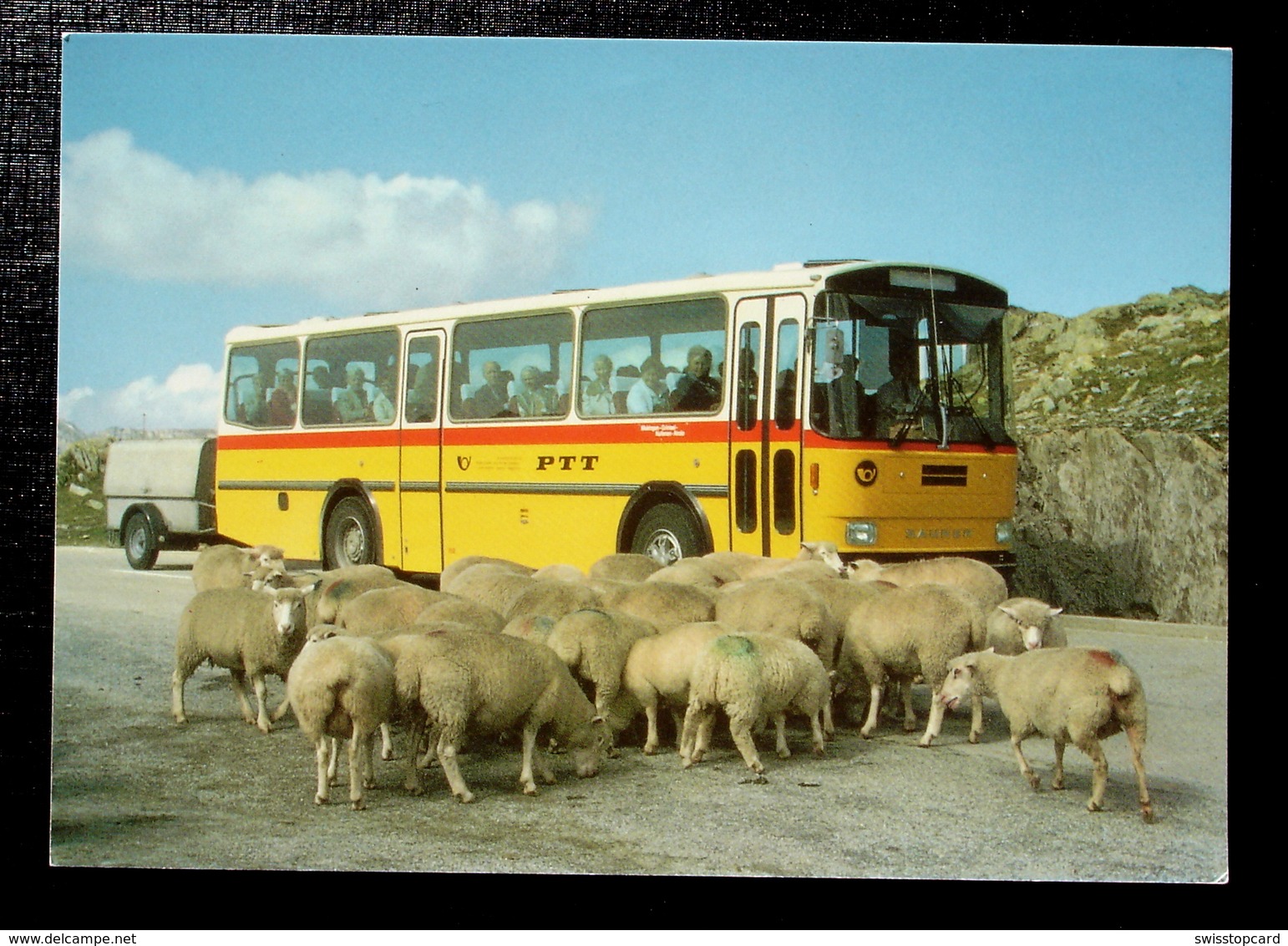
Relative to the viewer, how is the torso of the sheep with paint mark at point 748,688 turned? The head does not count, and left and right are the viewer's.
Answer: facing away from the viewer and to the right of the viewer

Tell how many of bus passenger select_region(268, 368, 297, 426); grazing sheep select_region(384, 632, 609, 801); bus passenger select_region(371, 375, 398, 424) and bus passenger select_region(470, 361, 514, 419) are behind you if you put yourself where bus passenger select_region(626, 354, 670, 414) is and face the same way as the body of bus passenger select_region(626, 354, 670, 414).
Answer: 3

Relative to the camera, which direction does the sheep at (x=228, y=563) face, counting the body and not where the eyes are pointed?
to the viewer's right

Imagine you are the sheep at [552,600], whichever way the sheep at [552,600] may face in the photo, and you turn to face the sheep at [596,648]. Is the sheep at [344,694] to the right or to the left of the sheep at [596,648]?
right

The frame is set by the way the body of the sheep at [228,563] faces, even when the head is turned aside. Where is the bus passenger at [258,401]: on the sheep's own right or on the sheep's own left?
on the sheep's own left

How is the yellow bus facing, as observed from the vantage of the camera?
facing the viewer and to the right of the viewer

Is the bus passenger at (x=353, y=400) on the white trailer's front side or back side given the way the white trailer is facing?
on the front side

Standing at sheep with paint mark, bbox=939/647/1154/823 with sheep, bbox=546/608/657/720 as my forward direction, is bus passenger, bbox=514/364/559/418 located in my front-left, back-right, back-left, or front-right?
front-right

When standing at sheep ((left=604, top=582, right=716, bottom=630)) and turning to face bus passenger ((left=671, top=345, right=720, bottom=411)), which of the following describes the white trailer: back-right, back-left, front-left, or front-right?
front-left

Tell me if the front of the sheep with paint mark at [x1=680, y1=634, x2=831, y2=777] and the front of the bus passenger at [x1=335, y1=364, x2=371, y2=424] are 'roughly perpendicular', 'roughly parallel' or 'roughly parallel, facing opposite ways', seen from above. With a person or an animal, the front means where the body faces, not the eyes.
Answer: roughly perpendicular

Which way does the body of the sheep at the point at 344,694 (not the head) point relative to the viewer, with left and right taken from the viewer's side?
facing away from the viewer

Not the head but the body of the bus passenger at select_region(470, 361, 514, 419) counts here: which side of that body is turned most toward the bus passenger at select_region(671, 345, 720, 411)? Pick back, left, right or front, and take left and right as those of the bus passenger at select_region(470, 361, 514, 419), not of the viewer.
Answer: front

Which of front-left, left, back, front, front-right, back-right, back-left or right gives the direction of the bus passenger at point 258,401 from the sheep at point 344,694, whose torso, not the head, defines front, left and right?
front

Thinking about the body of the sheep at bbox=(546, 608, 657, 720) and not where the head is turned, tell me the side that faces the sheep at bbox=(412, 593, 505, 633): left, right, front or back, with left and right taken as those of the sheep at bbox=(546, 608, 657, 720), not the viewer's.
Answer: left
